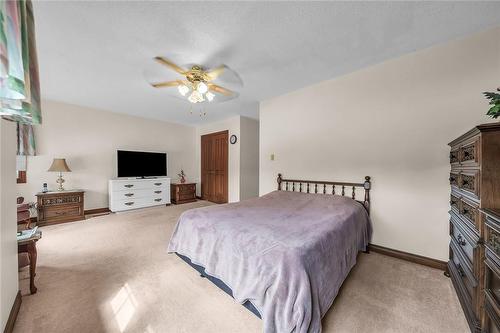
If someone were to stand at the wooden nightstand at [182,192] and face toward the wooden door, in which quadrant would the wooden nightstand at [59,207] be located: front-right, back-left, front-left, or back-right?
back-right

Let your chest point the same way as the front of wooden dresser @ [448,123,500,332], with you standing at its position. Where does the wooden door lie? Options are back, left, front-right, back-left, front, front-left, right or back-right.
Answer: front

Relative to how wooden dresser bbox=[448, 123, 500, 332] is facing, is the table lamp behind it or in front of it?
in front

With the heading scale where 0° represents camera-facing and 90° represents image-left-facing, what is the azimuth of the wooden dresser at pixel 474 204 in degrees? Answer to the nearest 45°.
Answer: approximately 90°

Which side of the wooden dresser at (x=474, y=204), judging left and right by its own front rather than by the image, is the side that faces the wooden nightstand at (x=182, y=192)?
front

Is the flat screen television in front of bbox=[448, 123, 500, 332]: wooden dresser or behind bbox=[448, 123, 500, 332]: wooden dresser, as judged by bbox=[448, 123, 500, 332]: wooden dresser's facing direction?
in front
